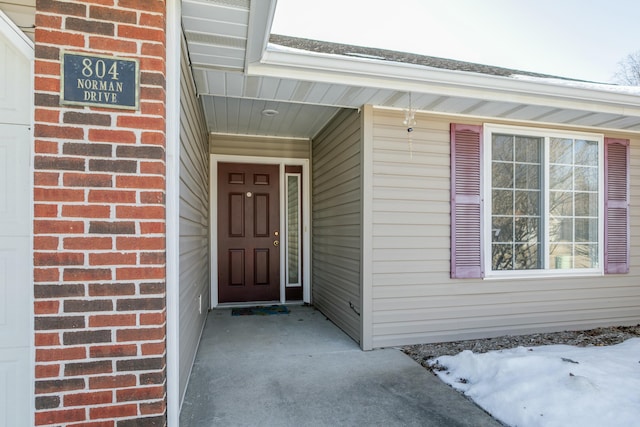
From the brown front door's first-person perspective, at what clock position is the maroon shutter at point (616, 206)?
The maroon shutter is roughly at 10 o'clock from the brown front door.

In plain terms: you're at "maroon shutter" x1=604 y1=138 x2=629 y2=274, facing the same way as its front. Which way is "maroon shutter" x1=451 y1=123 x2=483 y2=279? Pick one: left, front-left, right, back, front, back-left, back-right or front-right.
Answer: front-right

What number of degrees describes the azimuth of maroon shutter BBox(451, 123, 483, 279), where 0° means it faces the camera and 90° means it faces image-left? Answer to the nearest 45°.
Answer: approximately 0°

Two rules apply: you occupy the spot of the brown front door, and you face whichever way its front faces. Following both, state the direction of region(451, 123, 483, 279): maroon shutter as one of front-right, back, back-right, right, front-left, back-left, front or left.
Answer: front-left

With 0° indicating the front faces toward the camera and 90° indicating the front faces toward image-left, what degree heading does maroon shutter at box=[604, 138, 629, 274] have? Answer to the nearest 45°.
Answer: approximately 0°

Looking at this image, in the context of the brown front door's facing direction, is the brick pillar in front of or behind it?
in front

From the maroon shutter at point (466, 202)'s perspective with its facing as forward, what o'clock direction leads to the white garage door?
The white garage door is roughly at 1 o'clock from the maroon shutter.
